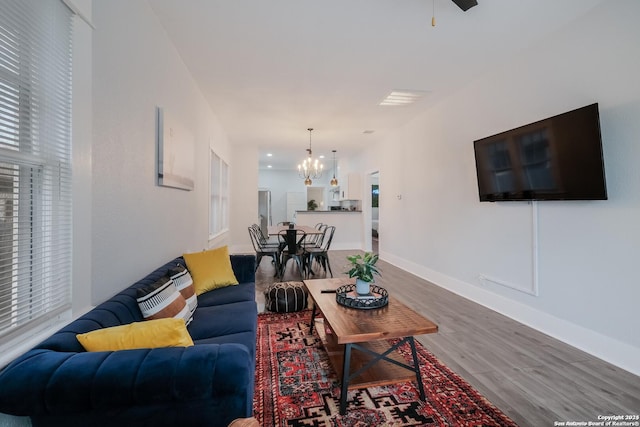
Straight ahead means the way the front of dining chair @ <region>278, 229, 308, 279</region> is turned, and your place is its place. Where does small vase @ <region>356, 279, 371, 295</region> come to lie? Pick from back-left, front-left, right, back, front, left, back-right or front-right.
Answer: back

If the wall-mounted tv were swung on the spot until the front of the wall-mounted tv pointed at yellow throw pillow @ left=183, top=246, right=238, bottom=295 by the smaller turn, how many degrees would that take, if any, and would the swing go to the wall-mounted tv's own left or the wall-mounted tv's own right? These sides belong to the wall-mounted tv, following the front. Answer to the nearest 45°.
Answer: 0° — it already faces it

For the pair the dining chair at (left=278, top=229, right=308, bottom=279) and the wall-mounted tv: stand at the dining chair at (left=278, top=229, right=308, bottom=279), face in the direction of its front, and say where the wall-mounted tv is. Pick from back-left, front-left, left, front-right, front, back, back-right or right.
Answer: back-right

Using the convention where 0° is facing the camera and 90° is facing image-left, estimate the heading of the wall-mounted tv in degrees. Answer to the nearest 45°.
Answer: approximately 45°

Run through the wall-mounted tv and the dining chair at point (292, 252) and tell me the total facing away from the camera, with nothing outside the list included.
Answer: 1

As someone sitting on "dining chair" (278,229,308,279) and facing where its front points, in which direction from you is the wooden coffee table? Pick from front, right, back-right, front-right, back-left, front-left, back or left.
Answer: back

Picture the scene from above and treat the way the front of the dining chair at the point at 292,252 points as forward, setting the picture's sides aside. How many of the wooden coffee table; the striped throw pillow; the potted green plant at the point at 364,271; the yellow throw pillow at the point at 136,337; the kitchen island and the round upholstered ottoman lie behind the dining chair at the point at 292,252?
5

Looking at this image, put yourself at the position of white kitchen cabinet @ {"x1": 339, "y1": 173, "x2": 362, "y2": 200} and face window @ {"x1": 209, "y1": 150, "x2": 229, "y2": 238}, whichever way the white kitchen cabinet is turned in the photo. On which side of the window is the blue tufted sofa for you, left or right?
left

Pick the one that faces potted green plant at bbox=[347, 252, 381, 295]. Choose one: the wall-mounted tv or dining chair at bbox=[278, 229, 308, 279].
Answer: the wall-mounted tv

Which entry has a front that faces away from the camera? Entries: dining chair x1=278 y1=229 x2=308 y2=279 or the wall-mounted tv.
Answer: the dining chair

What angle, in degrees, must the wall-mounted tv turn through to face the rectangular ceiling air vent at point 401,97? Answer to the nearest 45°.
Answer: approximately 90° to its right

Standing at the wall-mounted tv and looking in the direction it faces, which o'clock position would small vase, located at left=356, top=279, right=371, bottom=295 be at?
The small vase is roughly at 12 o'clock from the wall-mounted tv.

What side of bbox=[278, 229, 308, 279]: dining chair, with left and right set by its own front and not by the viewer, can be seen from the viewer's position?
back

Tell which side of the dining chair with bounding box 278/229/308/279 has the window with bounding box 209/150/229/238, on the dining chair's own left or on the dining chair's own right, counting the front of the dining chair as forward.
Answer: on the dining chair's own left

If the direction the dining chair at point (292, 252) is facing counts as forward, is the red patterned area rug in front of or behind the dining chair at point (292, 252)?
behind

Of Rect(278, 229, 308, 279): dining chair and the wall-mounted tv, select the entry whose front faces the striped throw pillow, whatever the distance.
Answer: the wall-mounted tv

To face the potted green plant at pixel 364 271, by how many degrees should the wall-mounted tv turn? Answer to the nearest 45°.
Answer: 0° — it already faces it

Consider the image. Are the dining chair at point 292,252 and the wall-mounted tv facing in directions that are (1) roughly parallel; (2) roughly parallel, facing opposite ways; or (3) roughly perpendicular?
roughly perpendicular

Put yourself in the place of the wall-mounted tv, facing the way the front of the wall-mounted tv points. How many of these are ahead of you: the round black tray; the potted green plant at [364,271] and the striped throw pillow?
3
